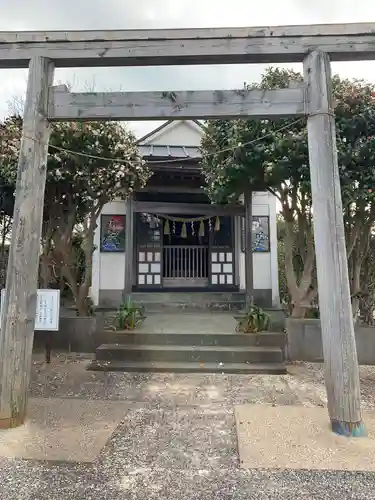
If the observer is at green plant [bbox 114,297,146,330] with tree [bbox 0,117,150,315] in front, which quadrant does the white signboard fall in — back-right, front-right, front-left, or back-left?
front-left

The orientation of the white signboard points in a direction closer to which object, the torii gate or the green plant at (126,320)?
the torii gate

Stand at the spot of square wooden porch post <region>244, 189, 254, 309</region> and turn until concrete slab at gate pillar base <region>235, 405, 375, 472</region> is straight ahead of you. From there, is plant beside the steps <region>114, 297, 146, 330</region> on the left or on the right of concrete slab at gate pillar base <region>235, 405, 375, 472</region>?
right

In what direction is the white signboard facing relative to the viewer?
toward the camera

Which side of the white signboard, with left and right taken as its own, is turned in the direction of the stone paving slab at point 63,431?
front

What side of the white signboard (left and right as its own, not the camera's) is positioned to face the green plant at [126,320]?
left

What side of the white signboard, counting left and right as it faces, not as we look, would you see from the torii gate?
front

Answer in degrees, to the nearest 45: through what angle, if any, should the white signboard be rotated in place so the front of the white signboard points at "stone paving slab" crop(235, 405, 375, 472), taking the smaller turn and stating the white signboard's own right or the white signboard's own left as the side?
approximately 45° to the white signboard's own left

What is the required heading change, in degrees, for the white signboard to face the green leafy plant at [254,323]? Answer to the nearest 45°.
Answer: approximately 90° to its left
